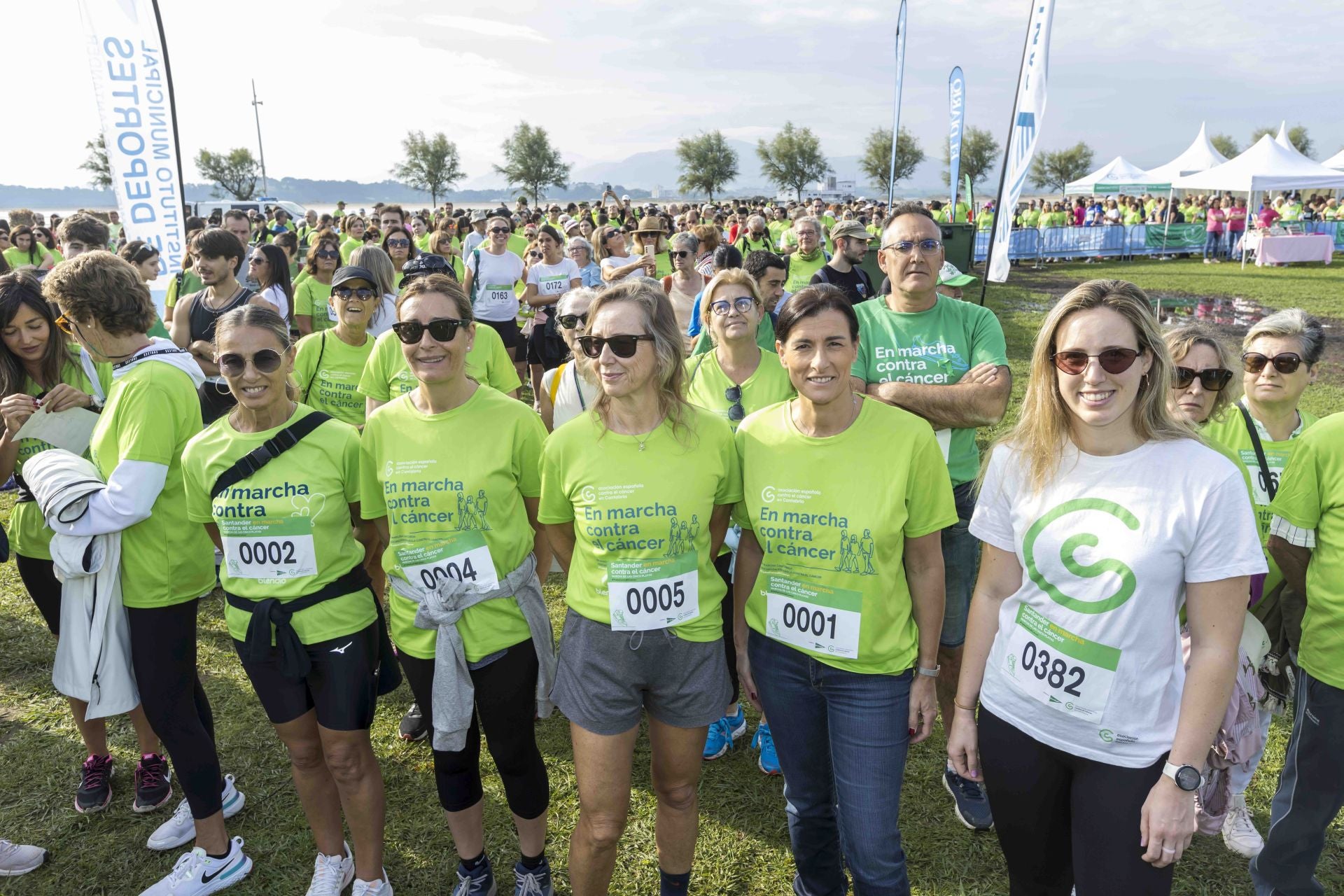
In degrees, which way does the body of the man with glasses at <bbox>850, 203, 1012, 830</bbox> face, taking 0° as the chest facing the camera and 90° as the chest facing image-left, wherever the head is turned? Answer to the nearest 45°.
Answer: approximately 0°

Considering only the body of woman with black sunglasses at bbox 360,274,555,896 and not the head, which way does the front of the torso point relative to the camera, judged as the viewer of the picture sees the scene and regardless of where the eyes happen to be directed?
toward the camera

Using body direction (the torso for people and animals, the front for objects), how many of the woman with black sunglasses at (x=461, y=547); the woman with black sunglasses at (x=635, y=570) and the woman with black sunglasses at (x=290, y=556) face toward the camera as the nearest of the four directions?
3

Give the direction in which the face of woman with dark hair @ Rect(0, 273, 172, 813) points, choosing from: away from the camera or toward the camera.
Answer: toward the camera

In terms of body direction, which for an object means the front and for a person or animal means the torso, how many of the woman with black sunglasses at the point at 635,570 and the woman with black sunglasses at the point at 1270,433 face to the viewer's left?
0

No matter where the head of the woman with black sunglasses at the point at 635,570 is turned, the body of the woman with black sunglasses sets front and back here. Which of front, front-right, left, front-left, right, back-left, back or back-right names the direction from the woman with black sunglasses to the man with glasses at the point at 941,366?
back-left

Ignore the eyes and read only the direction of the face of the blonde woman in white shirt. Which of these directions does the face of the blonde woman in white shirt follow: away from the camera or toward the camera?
toward the camera

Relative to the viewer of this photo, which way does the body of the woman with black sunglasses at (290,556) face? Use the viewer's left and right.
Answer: facing the viewer

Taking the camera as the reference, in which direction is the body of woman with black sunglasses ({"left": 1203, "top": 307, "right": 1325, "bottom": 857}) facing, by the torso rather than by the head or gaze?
toward the camera

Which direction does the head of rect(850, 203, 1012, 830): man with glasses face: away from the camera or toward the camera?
toward the camera
